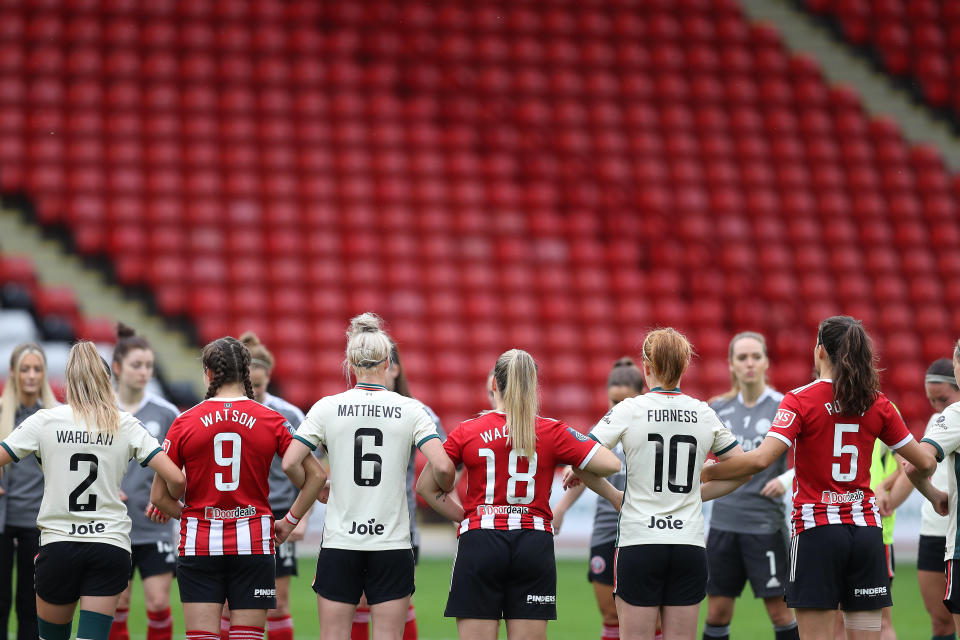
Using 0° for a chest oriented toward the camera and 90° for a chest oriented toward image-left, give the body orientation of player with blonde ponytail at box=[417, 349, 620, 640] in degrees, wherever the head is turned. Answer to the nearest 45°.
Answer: approximately 180°

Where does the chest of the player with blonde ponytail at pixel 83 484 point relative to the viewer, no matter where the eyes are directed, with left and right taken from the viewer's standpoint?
facing away from the viewer

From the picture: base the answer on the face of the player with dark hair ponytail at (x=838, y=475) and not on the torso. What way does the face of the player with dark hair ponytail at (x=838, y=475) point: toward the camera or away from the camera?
away from the camera

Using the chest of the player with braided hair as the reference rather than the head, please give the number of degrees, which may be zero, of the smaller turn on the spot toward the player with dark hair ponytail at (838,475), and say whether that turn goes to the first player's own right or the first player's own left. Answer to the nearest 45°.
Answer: approximately 90° to the first player's own right

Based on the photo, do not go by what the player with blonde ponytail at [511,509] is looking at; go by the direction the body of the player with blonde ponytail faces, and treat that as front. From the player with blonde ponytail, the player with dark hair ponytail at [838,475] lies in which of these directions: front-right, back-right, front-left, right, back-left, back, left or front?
right

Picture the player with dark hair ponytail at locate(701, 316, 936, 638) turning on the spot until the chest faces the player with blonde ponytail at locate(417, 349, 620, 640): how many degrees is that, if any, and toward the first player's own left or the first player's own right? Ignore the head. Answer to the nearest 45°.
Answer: approximately 90° to the first player's own left

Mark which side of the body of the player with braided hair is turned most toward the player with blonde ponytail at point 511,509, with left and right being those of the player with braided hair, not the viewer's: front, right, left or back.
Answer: right

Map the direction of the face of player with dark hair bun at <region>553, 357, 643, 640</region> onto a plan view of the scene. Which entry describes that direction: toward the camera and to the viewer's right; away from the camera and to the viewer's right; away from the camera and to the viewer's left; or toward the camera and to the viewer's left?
toward the camera and to the viewer's left

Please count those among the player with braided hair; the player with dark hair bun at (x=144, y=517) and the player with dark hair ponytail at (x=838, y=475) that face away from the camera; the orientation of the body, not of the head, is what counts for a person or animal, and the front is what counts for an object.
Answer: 2

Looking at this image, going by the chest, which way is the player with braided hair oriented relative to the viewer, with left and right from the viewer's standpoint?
facing away from the viewer

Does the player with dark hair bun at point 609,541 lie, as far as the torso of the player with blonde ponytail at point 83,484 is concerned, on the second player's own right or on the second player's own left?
on the second player's own right

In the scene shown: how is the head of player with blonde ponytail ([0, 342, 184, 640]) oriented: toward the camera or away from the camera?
away from the camera

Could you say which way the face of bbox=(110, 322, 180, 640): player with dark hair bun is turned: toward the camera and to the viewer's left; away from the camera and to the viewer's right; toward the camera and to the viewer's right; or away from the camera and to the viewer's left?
toward the camera and to the viewer's right
